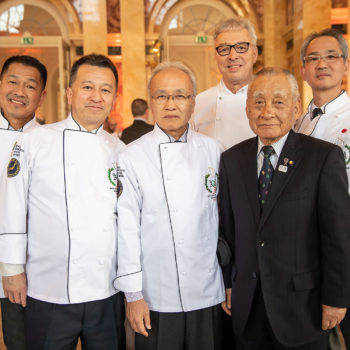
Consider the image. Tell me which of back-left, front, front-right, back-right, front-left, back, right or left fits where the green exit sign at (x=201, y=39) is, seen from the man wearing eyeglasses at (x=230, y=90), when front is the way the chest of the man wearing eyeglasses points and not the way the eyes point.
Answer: back

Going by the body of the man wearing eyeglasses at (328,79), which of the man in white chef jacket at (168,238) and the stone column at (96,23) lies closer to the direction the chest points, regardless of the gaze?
the man in white chef jacket

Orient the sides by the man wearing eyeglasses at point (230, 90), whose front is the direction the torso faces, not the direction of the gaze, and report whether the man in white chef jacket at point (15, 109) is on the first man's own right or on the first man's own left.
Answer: on the first man's own right

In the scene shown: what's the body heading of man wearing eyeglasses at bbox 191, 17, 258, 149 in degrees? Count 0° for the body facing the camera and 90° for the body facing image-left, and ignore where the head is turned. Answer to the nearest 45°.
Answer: approximately 0°

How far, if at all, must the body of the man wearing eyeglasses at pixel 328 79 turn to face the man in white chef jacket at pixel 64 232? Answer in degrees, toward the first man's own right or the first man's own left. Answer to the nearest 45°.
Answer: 0° — they already face them
